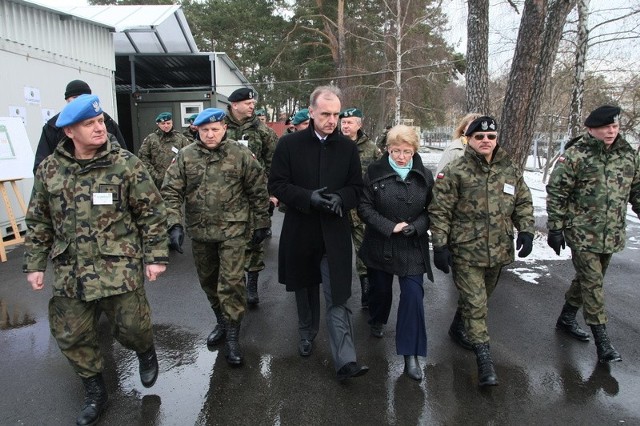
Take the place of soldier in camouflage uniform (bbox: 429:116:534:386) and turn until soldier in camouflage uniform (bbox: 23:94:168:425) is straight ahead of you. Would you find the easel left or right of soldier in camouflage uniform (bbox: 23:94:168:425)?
right

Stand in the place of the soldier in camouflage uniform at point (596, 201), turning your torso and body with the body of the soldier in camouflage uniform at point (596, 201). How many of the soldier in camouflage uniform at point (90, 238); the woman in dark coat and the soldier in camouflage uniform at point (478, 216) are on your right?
3

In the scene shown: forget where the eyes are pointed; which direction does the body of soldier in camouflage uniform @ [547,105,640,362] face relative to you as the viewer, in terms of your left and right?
facing the viewer and to the right of the viewer

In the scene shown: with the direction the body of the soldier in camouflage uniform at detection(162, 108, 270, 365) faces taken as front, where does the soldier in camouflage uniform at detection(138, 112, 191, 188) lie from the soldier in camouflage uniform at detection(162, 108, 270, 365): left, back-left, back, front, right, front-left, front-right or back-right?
back

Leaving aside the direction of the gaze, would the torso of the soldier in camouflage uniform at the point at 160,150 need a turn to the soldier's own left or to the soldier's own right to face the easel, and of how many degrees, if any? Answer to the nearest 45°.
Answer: approximately 90° to the soldier's own right

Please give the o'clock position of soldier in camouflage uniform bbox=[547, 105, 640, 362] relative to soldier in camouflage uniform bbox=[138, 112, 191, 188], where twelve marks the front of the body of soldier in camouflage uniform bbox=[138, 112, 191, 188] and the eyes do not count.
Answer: soldier in camouflage uniform bbox=[547, 105, 640, 362] is roughly at 11 o'clock from soldier in camouflage uniform bbox=[138, 112, 191, 188].

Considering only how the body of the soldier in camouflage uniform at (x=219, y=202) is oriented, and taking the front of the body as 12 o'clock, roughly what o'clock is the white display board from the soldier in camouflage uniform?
The white display board is roughly at 5 o'clock from the soldier in camouflage uniform.

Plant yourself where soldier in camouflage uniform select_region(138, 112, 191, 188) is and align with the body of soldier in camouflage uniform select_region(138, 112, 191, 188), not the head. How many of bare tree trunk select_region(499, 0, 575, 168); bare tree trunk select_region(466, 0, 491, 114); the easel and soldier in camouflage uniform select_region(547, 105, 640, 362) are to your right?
1

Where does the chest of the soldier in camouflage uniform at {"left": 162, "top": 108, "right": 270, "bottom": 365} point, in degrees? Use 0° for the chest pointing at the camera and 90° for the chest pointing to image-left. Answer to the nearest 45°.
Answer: approximately 0°

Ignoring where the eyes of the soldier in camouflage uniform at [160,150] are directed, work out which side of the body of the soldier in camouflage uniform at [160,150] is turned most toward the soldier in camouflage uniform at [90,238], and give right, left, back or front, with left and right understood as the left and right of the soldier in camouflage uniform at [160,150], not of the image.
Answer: front

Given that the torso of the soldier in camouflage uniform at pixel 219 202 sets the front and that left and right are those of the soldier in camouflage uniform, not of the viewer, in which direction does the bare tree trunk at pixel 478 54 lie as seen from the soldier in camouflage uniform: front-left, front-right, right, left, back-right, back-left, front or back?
back-left
